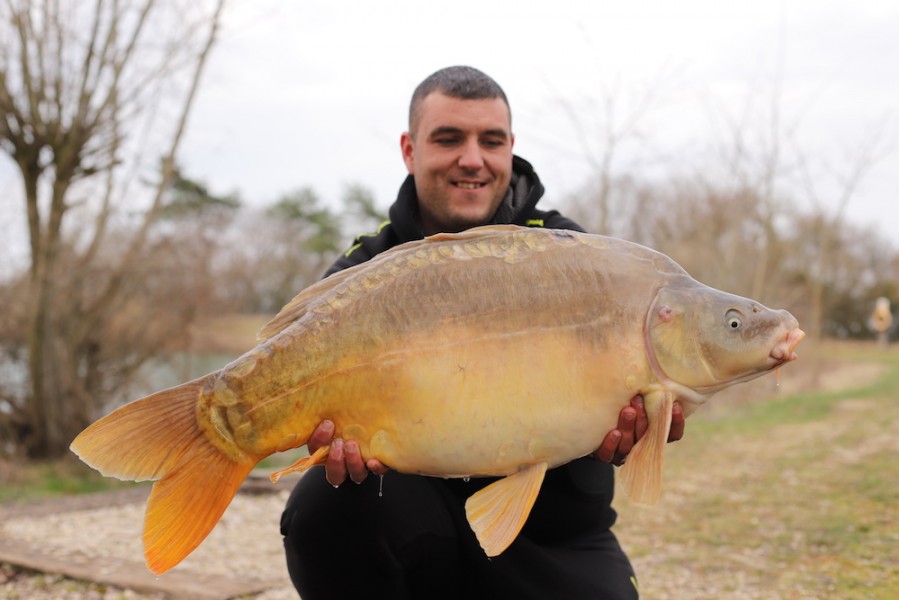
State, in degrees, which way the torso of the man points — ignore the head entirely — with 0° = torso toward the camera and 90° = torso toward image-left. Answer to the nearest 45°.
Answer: approximately 0°
